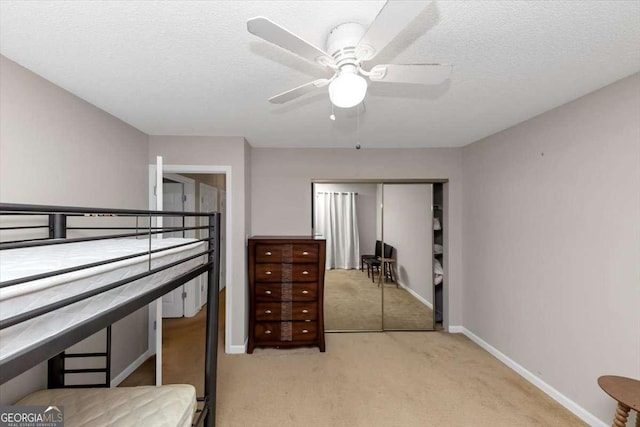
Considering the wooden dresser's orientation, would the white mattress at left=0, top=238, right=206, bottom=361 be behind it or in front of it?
in front

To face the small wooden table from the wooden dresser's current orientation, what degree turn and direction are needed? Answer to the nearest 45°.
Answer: approximately 45° to its left

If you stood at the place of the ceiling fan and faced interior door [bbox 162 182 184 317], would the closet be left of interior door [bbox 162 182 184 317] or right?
right

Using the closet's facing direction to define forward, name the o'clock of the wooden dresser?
The wooden dresser is roughly at 2 o'clock from the closet.

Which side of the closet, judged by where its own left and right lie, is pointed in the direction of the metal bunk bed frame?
front

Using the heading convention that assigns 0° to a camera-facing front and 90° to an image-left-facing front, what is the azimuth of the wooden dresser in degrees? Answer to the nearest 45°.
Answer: approximately 0°

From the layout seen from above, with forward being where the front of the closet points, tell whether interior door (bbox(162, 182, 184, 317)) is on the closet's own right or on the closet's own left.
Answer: on the closet's own right

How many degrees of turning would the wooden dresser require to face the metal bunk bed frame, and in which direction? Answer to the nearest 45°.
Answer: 0° — it already faces it

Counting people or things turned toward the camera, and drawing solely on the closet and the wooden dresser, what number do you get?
2

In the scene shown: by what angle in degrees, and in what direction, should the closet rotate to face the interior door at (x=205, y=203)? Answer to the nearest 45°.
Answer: approximately 90° to its right

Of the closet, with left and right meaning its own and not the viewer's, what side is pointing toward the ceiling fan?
front

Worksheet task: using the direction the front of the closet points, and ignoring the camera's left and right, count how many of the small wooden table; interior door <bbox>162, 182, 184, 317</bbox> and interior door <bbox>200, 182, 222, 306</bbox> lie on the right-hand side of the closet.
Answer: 2
